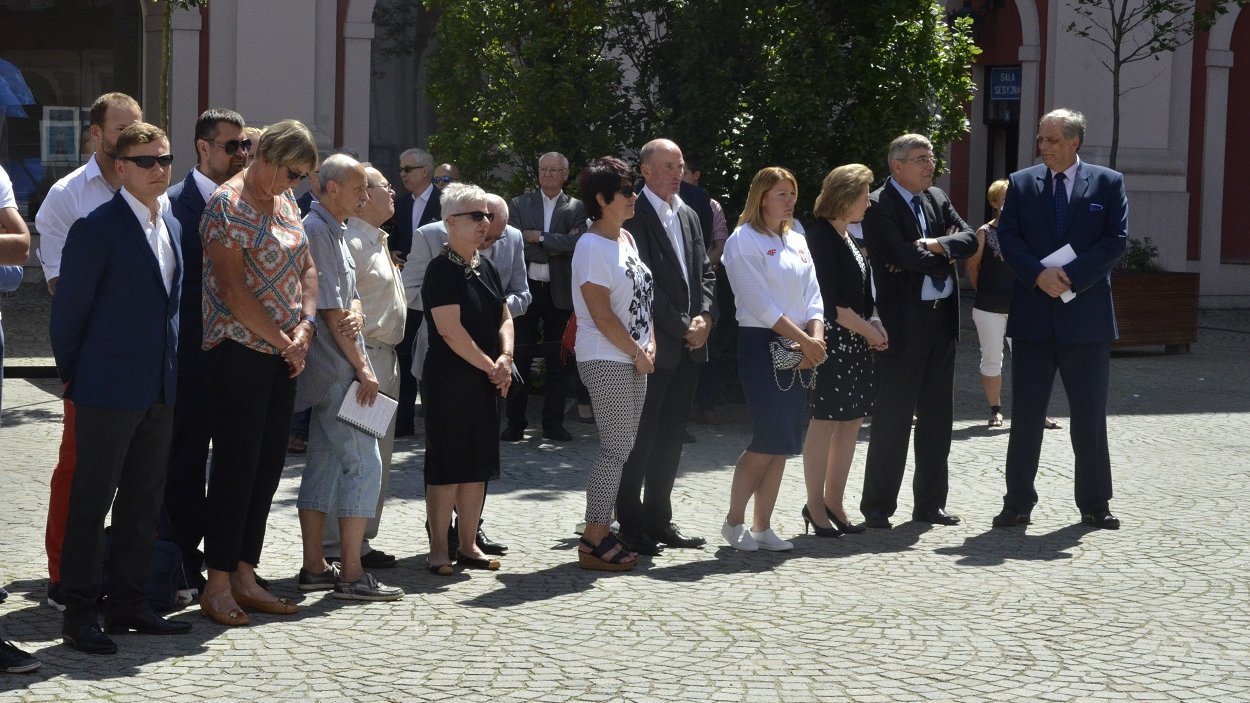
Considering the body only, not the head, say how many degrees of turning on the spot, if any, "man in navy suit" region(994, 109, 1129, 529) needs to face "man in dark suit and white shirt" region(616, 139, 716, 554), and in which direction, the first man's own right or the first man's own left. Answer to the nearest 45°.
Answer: approximately 45° to the first man's own right

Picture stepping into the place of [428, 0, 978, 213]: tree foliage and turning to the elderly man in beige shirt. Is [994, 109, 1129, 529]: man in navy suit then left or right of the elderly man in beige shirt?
left

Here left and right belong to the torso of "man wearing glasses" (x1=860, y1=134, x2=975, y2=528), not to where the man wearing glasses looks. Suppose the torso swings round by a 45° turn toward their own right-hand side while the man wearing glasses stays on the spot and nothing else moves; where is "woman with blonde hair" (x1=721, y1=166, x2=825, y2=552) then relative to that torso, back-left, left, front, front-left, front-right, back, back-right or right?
front-right

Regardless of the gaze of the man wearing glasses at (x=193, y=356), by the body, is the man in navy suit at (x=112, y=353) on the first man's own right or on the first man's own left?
on the first man's own right

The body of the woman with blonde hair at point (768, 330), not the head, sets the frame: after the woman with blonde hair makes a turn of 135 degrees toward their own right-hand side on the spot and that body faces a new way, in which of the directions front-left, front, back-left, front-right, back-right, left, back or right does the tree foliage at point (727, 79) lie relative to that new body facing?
right

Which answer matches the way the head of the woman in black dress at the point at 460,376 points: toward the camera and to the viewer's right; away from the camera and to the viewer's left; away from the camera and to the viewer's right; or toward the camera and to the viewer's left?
toward the camera and to the viewer's right

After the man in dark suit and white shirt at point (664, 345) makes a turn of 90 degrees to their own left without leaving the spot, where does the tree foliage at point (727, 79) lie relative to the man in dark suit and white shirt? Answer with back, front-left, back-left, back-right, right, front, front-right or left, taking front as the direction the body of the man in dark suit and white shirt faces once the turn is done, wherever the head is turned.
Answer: front-left

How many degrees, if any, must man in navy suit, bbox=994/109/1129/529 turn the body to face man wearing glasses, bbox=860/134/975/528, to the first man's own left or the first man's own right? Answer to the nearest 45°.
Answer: approximately 90° to the first man's own right

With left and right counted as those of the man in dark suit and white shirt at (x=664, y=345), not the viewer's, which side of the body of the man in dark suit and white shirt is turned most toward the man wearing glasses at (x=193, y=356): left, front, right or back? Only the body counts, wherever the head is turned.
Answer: right

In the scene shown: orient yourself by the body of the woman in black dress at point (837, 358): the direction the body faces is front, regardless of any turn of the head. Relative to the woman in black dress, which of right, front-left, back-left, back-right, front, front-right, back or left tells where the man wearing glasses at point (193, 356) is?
back-right
